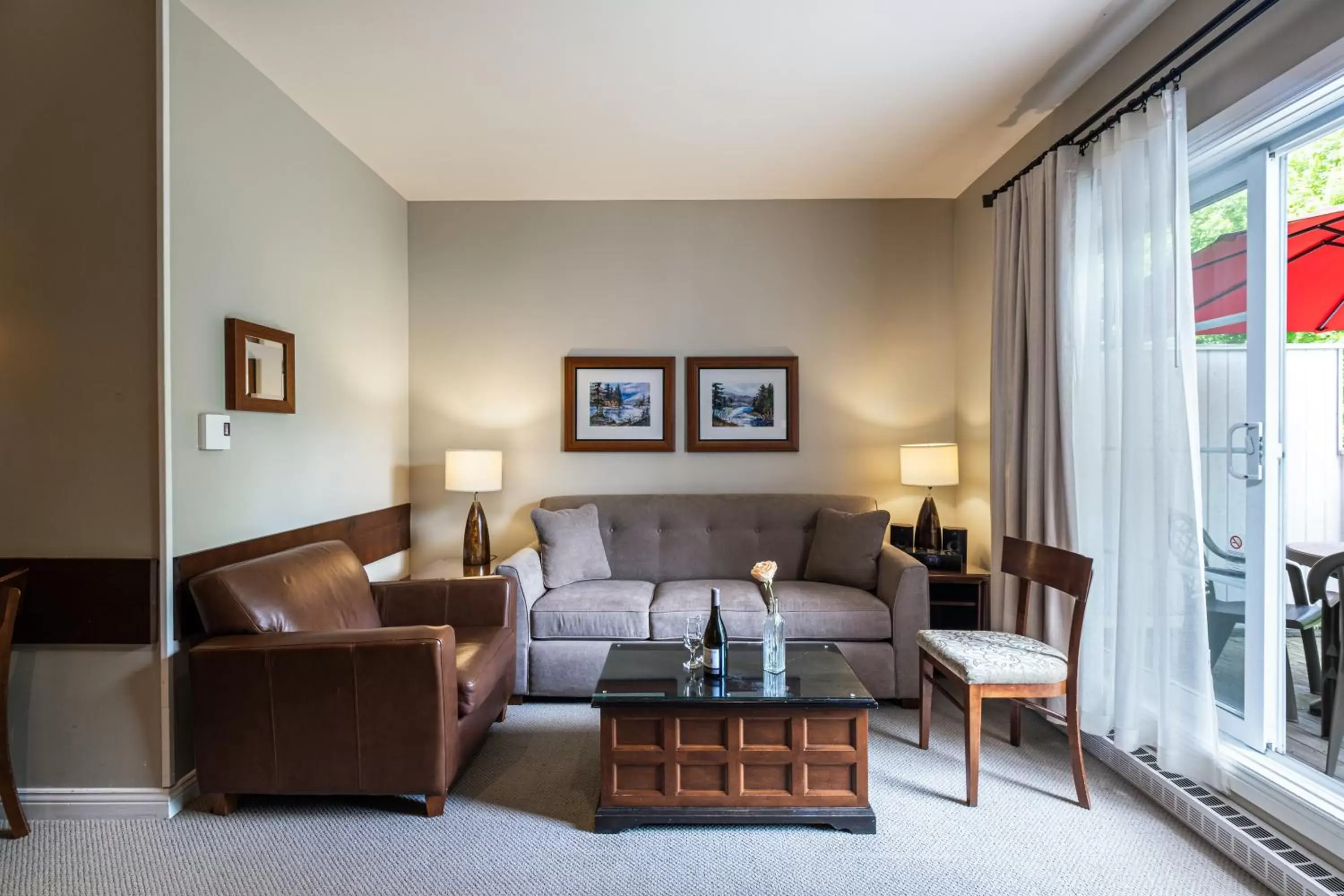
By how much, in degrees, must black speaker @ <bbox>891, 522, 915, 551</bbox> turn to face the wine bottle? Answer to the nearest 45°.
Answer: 0° — it already faces it

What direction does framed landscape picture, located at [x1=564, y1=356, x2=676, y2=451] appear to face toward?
toward the camera

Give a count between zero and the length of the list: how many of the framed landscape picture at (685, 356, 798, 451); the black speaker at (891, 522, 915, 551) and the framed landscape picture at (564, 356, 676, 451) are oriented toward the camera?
3

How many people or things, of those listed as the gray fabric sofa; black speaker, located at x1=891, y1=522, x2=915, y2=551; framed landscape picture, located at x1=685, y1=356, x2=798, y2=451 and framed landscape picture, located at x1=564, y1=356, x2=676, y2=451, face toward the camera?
4

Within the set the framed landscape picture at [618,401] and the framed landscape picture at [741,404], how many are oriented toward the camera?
2

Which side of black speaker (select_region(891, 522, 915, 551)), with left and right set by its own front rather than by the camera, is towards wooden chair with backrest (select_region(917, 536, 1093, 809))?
front

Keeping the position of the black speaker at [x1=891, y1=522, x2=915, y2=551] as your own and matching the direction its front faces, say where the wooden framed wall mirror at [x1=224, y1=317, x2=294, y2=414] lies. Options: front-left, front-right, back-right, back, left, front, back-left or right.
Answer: front-right

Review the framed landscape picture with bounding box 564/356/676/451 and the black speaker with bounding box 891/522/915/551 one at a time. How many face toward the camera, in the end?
2

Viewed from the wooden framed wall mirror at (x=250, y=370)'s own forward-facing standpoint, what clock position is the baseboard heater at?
The baseboard heater is roughly at 12 o'clock from the wooden framed wall mirror.

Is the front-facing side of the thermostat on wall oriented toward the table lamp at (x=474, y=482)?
no

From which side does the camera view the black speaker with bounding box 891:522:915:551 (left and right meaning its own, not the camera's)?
front

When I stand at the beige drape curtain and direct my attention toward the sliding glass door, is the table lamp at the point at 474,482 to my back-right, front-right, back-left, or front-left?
back-right

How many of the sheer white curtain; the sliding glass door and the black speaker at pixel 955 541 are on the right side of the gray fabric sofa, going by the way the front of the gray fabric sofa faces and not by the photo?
0

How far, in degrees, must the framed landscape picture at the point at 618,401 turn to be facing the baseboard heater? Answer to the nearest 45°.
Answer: approximately 45° to its left

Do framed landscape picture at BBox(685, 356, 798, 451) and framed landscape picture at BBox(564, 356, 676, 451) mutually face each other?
no
